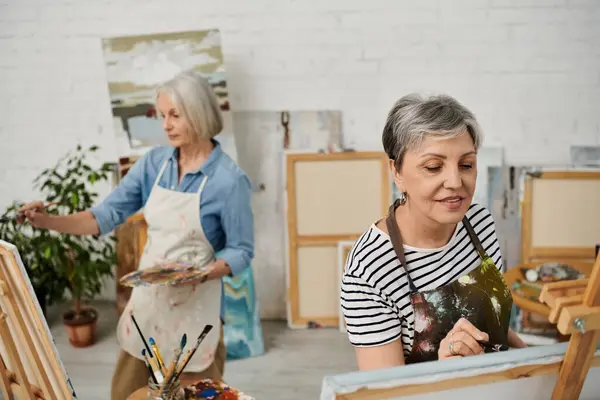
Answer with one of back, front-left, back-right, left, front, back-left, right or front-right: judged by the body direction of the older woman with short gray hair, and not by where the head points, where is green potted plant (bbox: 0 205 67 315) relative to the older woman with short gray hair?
back

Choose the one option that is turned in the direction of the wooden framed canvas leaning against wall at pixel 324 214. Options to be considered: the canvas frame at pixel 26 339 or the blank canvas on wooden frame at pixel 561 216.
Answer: the canvas frame

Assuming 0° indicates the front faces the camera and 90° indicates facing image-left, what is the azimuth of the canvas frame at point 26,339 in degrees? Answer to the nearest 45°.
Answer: approximately 225°

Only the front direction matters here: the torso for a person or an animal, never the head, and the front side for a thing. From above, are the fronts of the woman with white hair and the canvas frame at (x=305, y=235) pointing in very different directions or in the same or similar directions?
very different directions

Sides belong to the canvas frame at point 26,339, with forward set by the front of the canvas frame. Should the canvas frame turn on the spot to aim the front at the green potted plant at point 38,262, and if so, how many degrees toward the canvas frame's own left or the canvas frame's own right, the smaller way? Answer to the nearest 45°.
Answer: approximately 45° to the canvas frame's own left

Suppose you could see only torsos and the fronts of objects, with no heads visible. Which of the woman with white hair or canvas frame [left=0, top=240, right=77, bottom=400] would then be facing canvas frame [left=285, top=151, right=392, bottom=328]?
canvas frame [left=0, top=240, right=77, bottom=400]

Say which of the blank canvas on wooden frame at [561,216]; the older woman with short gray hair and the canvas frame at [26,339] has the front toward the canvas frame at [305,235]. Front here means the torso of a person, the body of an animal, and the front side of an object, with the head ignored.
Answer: the canvas frame at [26,339]
